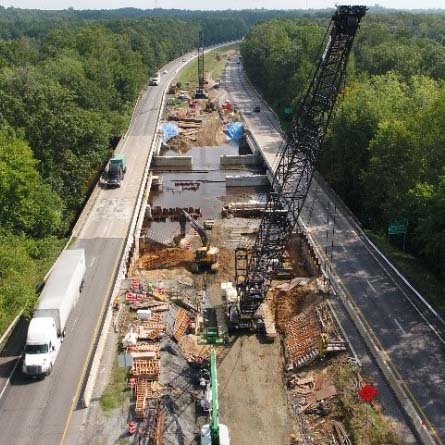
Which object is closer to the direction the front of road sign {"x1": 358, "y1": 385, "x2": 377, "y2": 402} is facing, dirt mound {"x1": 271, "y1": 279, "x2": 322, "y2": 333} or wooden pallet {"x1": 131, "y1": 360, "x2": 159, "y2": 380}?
the wooden pallet

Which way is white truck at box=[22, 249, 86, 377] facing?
toward the camera

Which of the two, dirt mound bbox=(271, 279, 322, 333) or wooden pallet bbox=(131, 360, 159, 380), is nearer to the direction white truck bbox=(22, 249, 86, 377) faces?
the wooden pallet

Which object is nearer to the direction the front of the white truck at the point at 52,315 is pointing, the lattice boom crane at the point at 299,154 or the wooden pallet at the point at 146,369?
the wooden pallet

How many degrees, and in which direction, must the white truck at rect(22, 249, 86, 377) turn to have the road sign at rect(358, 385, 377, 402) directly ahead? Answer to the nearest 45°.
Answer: approximately 45° to its left

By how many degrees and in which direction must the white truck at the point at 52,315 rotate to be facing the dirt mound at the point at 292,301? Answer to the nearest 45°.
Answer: approximately 90° to its left

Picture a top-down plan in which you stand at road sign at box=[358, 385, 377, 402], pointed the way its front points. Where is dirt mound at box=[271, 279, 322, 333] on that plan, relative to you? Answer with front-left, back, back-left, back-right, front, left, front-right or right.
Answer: back-right

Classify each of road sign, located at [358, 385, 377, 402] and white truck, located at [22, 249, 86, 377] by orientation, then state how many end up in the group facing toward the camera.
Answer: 2

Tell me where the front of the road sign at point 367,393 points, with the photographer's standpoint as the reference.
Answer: facing the viewer
